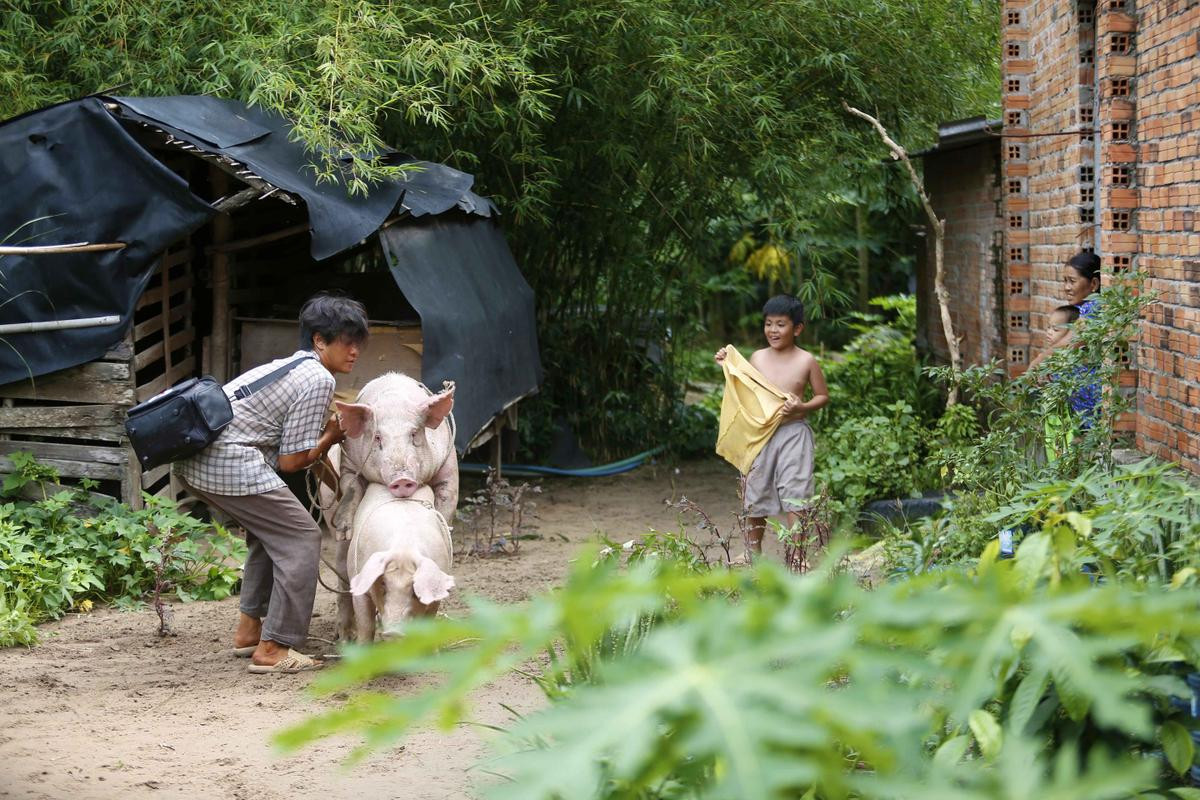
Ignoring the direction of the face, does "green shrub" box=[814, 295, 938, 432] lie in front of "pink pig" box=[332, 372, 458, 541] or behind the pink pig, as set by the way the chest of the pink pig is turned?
behind

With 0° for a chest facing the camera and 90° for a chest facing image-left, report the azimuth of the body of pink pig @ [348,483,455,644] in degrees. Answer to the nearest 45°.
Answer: approximately 0°

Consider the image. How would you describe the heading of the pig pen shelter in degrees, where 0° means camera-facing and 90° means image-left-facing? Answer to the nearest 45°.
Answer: approximately 315°

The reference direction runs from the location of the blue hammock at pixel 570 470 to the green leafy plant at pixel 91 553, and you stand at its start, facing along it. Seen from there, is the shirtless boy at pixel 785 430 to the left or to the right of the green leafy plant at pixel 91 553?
left

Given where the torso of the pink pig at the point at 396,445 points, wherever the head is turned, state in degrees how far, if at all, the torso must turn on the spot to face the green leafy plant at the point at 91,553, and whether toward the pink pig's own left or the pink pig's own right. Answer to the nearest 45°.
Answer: approximately 135° to the pink pig's own right

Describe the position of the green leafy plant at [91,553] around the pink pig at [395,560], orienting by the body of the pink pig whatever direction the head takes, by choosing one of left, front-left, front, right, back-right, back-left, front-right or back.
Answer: back-right

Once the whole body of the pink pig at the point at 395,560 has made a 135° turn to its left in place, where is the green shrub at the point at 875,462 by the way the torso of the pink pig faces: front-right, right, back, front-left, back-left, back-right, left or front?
front

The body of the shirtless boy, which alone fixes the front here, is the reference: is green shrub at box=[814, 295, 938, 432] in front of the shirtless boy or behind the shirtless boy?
behind
